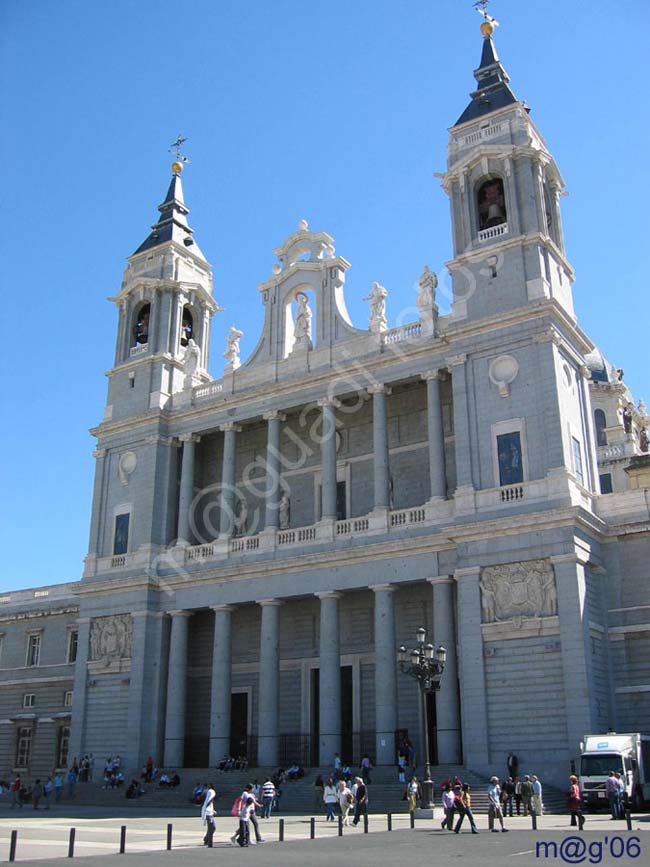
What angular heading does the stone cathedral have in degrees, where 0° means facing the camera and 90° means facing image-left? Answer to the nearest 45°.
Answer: approximately 45°

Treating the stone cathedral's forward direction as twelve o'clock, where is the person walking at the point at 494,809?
The person walking is roughly at 10 o'clock from the stone cathedral.

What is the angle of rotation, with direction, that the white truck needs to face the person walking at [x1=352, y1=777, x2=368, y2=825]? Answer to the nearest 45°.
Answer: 0° — it already faces them

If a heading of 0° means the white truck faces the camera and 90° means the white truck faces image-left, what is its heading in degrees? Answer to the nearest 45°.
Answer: approximately 45°

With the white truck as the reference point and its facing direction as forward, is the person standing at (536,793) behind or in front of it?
in front

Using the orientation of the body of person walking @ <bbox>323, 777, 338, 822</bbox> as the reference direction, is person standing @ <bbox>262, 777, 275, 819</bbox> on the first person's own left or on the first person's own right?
on the first person's own right
